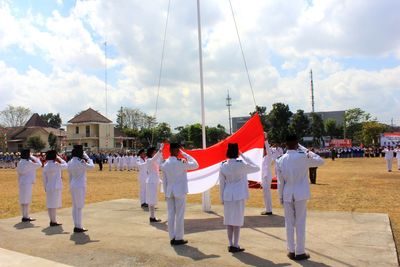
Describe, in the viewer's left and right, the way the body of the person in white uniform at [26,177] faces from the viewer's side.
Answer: facing away from the viewer and to the right of the viewer

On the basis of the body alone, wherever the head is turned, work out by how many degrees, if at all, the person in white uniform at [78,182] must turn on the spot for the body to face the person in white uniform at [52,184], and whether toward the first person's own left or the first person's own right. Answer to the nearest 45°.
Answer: approximately 90° to the first person's own left

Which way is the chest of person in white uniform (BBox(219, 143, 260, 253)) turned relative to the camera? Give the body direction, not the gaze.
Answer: away from the camera

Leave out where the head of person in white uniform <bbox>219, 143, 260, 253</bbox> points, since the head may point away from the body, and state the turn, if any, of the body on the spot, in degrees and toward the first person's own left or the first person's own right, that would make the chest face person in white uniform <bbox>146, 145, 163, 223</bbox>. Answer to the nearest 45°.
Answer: approximately 45° to the first person's own left

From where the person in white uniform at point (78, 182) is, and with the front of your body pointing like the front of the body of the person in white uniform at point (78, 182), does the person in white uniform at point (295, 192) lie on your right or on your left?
on your right

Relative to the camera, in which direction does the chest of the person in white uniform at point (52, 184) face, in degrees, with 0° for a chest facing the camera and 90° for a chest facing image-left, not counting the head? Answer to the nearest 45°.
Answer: approximately 225°

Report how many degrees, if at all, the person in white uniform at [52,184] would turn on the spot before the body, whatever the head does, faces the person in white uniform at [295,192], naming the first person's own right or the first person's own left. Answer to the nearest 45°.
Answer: approximately 90° to the first person's own right

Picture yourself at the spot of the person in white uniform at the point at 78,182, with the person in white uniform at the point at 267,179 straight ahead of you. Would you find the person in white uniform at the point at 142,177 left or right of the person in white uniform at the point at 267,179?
left

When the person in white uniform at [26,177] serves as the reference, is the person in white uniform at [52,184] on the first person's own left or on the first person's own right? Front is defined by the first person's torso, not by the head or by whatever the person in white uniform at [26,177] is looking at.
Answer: on the first person's own right
